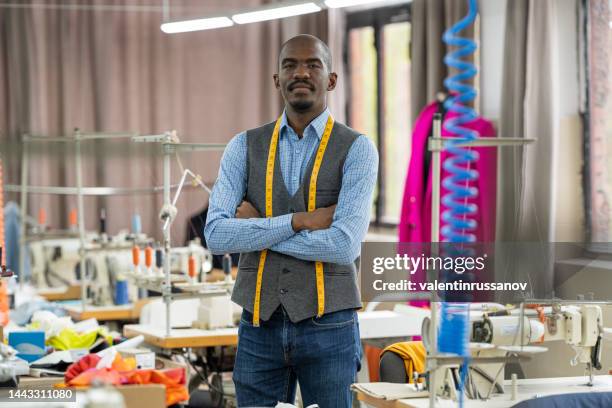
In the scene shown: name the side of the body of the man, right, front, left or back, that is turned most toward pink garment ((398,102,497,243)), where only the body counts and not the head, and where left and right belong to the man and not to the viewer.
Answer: back

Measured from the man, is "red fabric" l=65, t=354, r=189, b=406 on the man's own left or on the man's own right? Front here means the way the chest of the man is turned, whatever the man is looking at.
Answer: on the man's own right

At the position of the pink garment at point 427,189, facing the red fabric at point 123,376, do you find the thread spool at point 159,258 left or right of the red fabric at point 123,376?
right

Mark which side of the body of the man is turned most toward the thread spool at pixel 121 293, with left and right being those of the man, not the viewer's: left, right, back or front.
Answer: back

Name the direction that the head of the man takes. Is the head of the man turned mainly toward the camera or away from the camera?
toward the camera

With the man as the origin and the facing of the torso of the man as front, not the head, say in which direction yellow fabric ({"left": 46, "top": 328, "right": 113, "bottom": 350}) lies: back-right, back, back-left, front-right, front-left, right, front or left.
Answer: back-right

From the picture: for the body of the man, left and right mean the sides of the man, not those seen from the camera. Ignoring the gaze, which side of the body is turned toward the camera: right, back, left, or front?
front

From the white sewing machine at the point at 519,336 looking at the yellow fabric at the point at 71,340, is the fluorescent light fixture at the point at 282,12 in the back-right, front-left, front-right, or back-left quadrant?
front-right

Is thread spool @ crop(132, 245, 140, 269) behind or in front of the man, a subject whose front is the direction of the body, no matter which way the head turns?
behind

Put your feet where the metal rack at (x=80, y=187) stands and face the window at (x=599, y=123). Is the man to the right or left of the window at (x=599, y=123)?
right

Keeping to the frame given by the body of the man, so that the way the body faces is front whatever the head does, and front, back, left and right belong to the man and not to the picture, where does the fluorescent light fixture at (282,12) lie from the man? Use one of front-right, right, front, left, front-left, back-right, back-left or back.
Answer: back

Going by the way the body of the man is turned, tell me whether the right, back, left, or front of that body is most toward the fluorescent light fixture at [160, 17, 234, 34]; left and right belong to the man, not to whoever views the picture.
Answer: back
